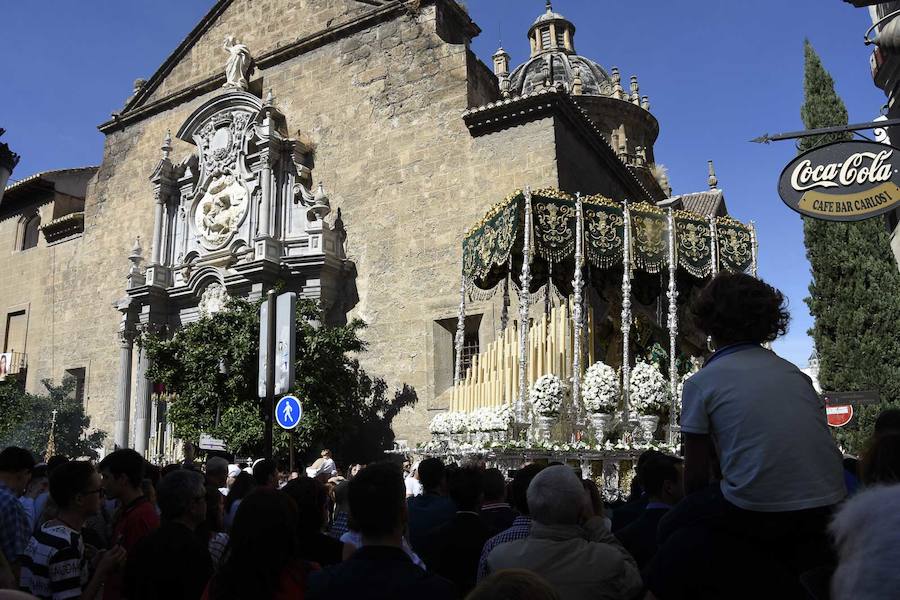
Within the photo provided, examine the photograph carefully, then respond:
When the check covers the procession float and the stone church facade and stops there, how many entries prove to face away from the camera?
0

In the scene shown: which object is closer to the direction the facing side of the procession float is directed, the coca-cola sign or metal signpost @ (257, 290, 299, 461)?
the metal signpost

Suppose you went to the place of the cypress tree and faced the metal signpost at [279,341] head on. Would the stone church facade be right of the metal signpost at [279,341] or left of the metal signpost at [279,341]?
right

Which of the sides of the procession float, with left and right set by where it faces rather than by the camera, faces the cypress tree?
back

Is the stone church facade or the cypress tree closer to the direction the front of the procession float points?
the stone church facade

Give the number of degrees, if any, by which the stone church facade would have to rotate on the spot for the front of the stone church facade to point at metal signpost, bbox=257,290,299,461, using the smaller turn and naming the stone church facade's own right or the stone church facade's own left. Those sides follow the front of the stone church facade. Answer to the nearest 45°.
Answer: approximately 45° to the stone church facade's own left

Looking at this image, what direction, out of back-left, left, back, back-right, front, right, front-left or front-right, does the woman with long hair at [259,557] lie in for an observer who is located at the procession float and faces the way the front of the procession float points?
front-left

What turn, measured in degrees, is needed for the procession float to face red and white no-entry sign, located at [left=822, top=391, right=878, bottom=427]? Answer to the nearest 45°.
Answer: approximately 180°

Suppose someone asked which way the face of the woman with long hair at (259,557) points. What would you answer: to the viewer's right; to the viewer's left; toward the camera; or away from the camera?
away from the camera

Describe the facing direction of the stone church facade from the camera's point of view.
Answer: facing the viewer and to the left of the viewer

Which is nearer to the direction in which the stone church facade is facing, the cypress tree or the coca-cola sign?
the coca-cola sign

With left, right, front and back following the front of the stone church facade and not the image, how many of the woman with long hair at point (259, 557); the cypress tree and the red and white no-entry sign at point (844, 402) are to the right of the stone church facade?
0

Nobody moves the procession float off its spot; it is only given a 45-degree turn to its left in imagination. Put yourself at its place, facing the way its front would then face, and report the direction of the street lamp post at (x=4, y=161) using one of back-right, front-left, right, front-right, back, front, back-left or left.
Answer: front-right
